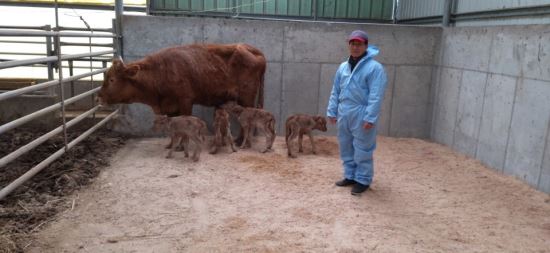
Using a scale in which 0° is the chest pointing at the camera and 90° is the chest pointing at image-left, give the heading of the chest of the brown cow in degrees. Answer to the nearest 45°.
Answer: approximately 90°

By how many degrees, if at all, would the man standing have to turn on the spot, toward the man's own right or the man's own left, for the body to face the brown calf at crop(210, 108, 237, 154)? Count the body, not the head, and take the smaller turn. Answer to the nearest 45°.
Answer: approximately 90° to the man's own right

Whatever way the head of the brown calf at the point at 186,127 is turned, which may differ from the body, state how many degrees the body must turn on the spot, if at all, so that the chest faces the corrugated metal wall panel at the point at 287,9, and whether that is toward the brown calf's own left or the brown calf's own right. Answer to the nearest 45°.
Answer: approximately 135° to the brown calf's own right

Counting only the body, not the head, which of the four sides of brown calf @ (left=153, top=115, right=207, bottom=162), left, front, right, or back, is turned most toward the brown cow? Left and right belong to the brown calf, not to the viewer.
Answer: right

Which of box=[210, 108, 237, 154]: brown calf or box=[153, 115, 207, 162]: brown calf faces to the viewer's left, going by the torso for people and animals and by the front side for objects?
box=[153, 115, 207, 162]: brown calf

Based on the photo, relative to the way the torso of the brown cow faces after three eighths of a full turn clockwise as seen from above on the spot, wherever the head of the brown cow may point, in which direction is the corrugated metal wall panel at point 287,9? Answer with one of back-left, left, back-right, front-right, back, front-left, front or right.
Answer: front

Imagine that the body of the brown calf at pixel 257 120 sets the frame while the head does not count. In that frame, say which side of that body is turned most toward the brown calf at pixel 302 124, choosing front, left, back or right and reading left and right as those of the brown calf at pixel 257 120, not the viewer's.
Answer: back

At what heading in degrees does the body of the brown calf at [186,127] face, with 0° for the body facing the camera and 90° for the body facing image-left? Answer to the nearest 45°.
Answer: approximately 90°

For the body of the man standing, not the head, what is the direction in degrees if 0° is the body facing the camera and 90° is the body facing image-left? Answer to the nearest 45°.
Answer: approximately 45°

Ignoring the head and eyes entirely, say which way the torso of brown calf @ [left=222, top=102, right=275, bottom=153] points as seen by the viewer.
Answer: to the viewer's left

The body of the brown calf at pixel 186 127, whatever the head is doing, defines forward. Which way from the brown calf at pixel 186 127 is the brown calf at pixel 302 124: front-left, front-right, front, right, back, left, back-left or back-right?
back

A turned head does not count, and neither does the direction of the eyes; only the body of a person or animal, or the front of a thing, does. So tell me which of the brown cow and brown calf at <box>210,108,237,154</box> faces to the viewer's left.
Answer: the brown cow

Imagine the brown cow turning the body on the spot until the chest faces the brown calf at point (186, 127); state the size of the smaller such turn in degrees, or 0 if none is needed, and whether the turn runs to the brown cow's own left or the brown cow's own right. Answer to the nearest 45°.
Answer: approximately 90° to the brown cow's own left
